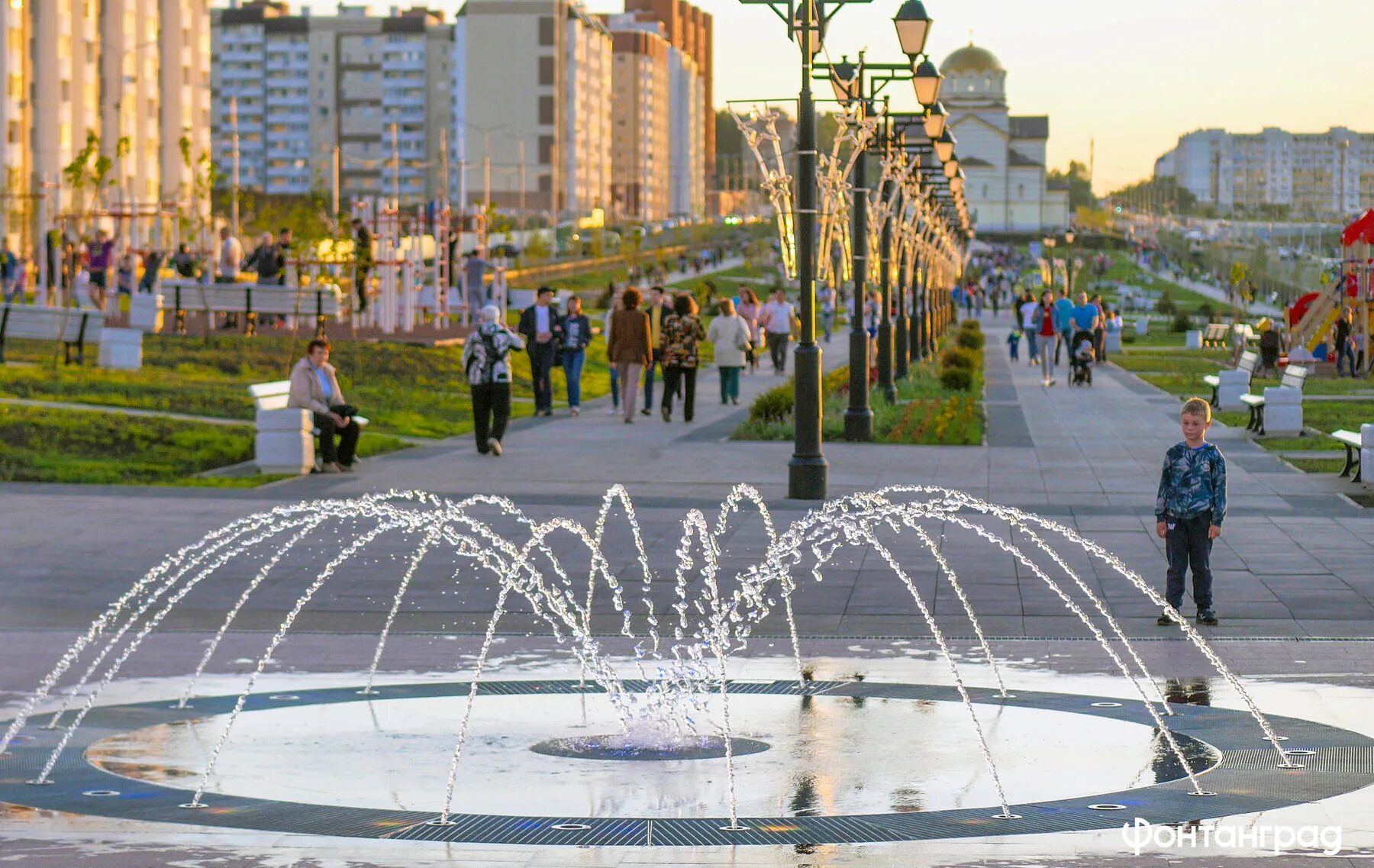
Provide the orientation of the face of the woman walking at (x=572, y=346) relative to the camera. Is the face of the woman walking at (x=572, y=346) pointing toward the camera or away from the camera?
toward the camera

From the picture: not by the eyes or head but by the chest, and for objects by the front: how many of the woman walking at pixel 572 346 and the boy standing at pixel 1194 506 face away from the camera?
0

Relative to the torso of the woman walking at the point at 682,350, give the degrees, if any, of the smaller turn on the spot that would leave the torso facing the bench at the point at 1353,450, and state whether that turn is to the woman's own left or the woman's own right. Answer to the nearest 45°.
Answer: approximately 135° to the woman's own right

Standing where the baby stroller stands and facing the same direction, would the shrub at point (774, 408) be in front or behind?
in front

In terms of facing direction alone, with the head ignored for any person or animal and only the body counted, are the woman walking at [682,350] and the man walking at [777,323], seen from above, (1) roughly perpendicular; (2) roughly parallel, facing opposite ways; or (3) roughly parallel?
roughly parallel, facing opposite ways

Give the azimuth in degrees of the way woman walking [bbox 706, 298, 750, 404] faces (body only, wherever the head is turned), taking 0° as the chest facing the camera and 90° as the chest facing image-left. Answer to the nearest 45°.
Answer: approximately 180°

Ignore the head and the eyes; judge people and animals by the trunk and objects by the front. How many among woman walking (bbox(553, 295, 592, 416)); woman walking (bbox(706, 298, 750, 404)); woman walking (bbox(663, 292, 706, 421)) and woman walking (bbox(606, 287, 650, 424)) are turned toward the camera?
1

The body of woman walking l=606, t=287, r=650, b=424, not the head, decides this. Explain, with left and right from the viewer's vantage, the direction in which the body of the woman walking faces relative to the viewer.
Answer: facing away from the viewer

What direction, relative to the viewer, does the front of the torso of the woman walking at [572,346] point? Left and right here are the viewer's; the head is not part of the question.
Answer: facing the viewer
